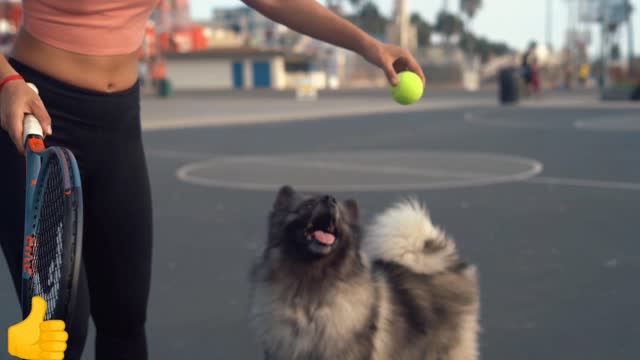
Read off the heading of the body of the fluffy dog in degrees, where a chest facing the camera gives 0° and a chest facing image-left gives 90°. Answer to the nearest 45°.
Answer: approximately 45°

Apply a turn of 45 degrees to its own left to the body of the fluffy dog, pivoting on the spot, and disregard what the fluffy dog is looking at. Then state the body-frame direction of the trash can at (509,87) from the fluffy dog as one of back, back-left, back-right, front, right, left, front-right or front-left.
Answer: back
